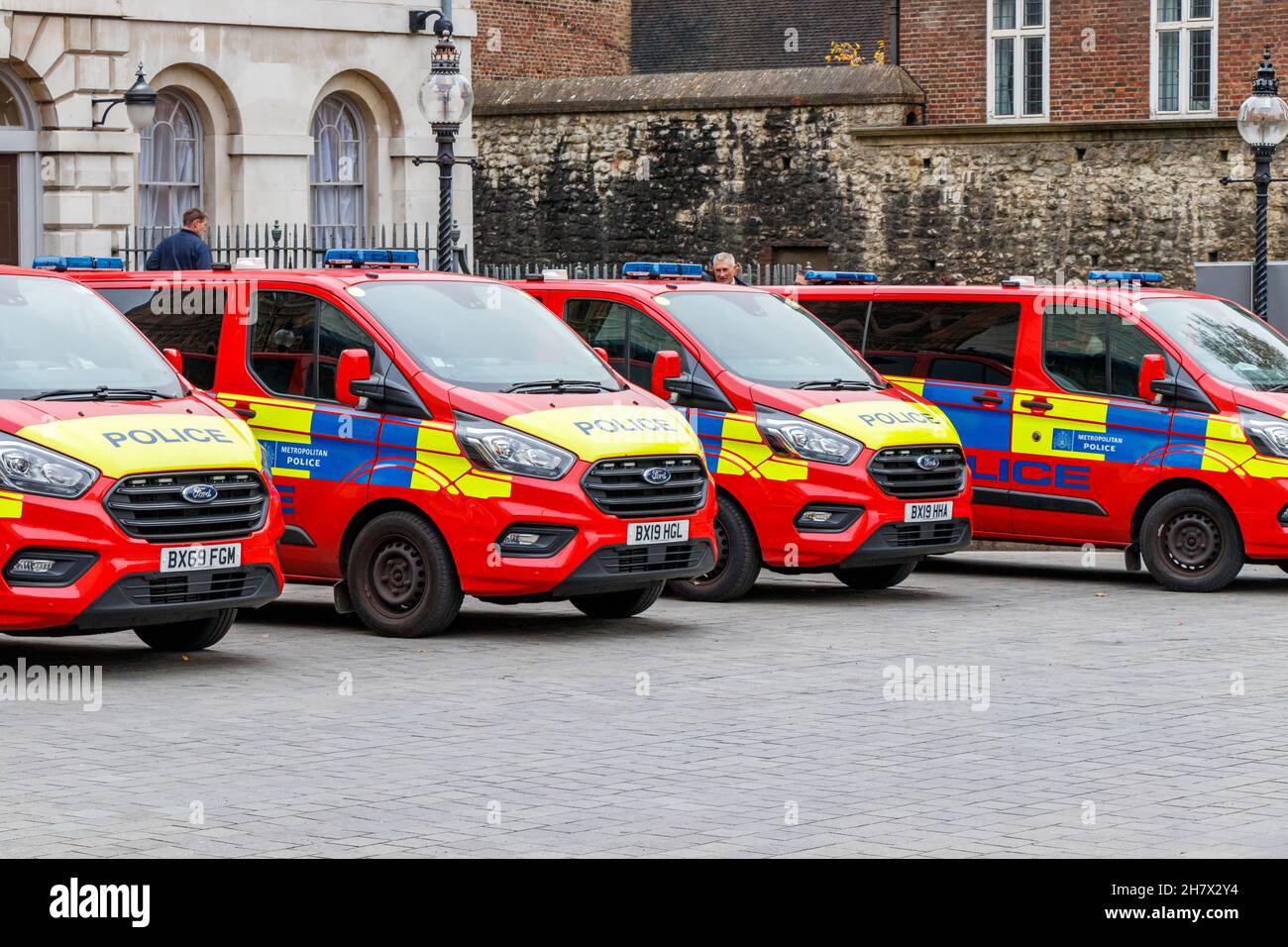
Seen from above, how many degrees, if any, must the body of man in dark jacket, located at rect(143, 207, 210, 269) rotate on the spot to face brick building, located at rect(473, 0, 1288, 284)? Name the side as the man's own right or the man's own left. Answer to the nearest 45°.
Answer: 0° — they already face it

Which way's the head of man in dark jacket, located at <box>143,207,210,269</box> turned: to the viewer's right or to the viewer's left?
to the viewer's right

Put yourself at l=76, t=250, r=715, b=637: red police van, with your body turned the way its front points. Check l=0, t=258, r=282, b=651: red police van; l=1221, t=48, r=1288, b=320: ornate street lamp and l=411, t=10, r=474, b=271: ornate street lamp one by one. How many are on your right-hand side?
1

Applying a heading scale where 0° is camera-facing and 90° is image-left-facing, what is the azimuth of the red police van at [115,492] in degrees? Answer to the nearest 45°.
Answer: approximately 315°

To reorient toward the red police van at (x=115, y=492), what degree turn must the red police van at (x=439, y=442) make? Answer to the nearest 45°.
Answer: approximately 90° to its right

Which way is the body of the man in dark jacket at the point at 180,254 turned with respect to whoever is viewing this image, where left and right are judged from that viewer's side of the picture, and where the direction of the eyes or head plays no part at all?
facing away from the viewer and to the right of the viewer

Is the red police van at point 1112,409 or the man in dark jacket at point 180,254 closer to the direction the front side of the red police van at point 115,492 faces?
the red police van

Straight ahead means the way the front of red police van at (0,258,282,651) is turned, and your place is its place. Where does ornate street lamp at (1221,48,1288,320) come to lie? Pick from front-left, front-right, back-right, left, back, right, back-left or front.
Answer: left
